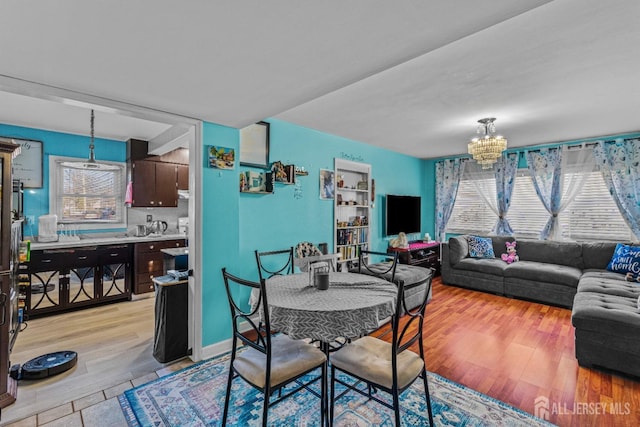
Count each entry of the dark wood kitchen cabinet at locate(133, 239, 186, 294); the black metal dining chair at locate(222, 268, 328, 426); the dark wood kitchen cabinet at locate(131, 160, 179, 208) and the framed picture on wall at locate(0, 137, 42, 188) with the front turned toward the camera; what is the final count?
3

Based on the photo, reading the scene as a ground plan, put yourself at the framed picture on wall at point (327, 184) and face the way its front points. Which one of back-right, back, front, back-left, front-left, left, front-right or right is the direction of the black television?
left

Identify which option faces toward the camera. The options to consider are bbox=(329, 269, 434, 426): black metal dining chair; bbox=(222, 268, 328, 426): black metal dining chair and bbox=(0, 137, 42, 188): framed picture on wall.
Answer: the framed picture on wall

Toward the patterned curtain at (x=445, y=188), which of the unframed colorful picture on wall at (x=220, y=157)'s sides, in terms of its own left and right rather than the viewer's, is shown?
left

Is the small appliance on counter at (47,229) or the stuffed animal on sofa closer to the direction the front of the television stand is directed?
the stuffed animal on sofa

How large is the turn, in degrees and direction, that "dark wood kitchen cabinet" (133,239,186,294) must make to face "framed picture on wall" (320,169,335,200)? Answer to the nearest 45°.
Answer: approximately 45° to its left

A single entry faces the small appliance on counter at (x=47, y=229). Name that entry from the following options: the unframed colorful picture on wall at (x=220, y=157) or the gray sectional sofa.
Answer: the gray sectional sofa

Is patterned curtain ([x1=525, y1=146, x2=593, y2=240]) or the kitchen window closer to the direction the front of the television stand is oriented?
the patterned curtain

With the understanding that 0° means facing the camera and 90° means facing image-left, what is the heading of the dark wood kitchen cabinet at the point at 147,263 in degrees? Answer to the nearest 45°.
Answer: approximately 0°

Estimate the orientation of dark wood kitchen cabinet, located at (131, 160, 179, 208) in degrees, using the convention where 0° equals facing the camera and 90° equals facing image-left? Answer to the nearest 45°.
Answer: approximately 0°

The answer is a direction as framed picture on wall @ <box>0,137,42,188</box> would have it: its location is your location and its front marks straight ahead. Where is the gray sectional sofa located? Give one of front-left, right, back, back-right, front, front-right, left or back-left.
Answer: front-left

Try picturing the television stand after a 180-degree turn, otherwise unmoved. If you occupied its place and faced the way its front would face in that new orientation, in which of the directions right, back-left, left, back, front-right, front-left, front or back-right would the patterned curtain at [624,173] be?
back-right

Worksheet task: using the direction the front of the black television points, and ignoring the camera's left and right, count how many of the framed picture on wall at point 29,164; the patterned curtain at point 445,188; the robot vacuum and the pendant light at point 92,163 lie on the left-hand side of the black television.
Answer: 1

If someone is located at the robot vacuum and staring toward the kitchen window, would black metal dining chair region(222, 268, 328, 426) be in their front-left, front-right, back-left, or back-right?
back-right
